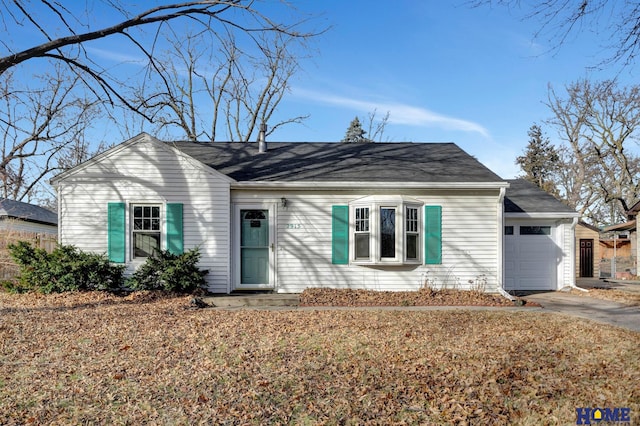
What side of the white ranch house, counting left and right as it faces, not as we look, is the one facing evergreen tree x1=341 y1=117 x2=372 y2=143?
back

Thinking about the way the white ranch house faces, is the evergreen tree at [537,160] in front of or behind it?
behind

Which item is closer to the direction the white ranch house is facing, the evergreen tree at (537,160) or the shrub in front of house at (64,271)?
the shrub in front of house

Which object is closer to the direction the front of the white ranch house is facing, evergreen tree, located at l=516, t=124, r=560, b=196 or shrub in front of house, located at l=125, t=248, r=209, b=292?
the shrub in front of house

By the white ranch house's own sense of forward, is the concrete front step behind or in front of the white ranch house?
in front

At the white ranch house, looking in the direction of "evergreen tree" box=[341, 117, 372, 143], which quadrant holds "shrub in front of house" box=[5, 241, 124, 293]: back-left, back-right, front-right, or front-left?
back-left

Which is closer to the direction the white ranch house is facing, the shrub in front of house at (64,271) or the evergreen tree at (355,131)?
the shrub in front of house

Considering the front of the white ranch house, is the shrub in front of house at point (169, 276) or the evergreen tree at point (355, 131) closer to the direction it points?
the shrub in front of house

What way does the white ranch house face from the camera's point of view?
toward the camera
